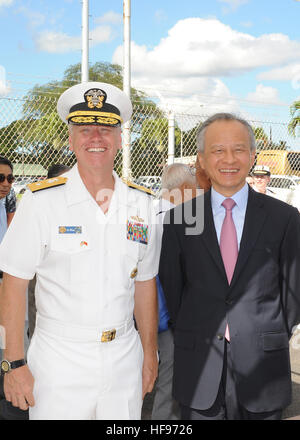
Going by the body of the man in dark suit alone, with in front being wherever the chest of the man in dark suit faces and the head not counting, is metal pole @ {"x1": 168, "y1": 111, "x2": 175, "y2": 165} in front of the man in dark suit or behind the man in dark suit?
behind

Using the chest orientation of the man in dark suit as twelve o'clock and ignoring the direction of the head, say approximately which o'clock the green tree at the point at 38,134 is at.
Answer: The green tree is roughly at 5 o'clock from the man in dark suit.

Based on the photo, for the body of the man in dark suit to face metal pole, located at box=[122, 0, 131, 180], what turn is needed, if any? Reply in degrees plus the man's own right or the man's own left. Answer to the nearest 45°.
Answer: approximately 180°

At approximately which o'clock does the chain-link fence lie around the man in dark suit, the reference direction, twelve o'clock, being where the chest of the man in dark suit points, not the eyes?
The chain-link fence is roughly at 5 o'clock from the man in dark suit.

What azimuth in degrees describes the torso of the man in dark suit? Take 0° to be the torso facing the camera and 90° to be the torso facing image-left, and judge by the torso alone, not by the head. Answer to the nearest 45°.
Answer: approximately 0°

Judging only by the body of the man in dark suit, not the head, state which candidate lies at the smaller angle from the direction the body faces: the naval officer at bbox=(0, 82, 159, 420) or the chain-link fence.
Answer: the naval officer

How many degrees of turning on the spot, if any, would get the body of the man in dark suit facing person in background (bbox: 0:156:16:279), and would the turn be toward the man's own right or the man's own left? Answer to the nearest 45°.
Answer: approximately 135° to the man's own right
